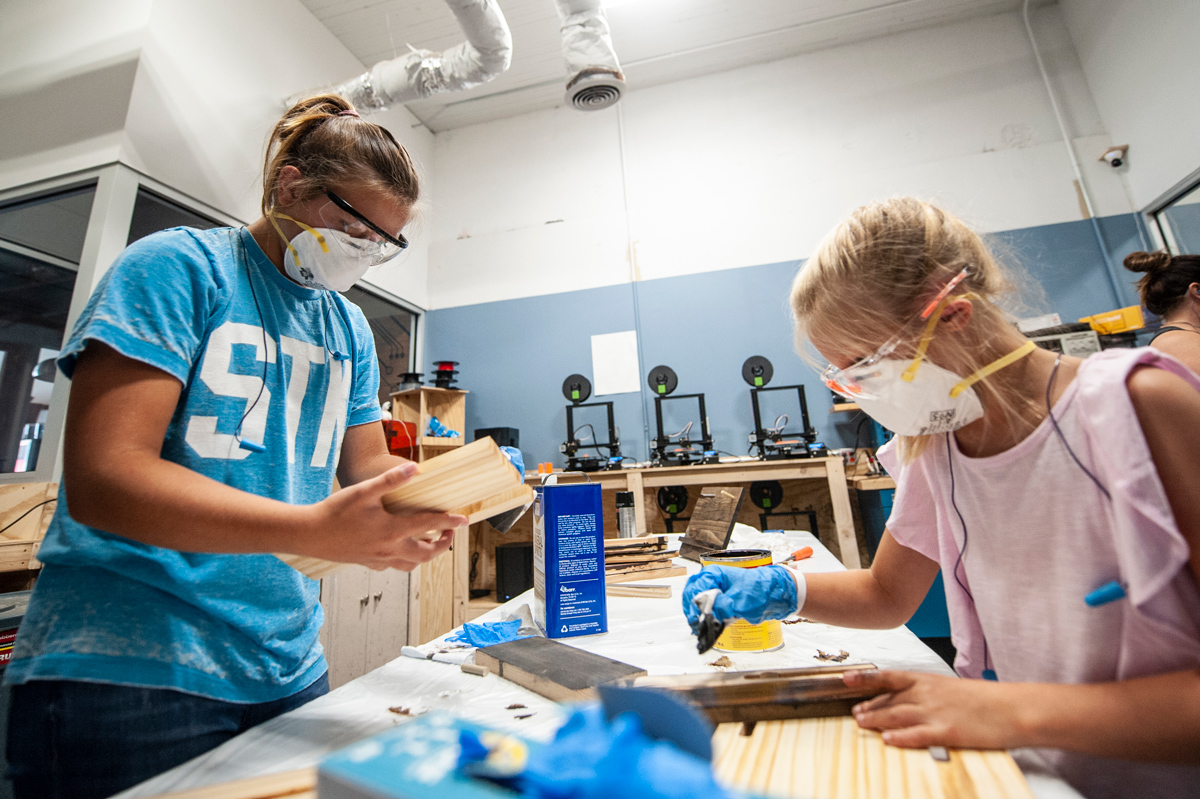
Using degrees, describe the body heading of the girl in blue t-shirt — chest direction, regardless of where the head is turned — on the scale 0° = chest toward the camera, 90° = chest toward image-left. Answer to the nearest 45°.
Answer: approximately 315°

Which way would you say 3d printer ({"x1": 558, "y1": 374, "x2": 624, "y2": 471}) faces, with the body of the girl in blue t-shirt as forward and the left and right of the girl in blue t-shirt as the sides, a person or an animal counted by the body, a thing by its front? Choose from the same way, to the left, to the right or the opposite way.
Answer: to the right

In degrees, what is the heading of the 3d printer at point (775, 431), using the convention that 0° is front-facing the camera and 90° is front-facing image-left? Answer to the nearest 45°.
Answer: approximately 0°

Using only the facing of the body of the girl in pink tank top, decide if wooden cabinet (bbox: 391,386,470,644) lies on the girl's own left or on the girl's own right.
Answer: on the girl's own right

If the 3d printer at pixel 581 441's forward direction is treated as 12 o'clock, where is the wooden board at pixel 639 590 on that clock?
The wooden board is roughly at 12 o'clock from the 3d printer.
